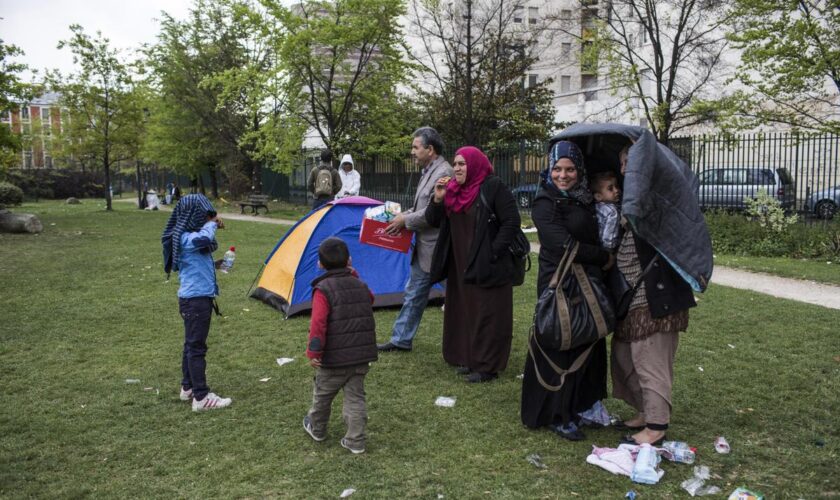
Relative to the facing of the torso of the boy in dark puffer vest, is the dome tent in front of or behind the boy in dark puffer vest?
in front

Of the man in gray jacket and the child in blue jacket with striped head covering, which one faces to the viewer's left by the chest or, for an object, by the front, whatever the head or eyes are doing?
the man in gray jacket

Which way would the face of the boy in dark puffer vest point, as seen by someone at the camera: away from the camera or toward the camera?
away from the camera

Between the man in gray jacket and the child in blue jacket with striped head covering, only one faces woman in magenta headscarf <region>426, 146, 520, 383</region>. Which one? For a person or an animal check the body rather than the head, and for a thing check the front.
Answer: the child in blue jacket with striped head covering

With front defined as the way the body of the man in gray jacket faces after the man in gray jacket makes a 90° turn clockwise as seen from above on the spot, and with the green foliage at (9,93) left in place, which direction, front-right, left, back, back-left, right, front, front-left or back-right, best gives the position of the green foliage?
front-left

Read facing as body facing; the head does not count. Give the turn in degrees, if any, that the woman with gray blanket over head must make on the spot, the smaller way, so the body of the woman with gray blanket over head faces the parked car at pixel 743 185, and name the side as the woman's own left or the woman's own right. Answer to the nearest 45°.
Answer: approximately 90° to the woman's own right

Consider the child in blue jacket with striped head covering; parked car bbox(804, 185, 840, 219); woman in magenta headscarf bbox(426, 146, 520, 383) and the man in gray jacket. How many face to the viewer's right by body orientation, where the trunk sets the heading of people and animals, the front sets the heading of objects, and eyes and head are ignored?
1

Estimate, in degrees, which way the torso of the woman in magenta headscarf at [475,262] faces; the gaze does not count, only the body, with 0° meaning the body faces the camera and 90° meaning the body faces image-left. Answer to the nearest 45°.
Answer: approximately 45°

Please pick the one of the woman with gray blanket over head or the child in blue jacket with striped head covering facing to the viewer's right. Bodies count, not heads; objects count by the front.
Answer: the child in blue jacket with striped head covering

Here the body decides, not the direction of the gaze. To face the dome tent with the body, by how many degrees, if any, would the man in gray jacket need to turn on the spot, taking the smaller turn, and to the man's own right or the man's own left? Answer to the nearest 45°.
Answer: approximately 45° to the man's own right

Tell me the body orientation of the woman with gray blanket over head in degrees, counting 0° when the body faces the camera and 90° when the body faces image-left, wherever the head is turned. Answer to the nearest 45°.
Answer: approximately 90°

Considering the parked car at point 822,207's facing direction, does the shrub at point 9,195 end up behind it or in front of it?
in front

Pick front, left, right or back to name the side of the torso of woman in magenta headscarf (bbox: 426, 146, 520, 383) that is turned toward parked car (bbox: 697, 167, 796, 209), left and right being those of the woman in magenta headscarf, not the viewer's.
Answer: back

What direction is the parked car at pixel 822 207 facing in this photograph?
to the viewer's left

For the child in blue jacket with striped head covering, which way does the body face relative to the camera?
to the viewer's right

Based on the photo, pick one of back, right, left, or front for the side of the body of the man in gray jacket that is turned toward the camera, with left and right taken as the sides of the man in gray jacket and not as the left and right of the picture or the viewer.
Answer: left
